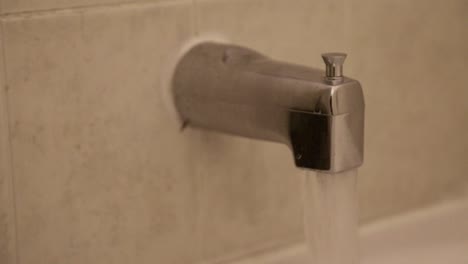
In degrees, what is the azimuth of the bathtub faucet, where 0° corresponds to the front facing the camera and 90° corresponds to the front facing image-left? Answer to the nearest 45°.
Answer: approximately 315°
